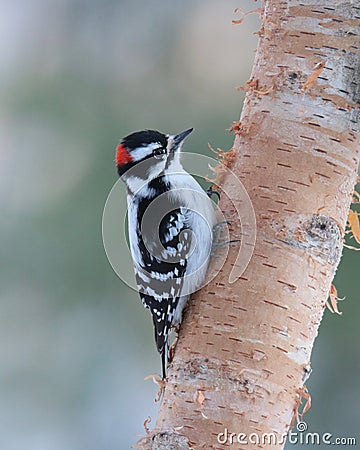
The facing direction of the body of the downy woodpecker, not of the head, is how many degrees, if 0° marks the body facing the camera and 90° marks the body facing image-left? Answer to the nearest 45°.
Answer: approximately 270°
